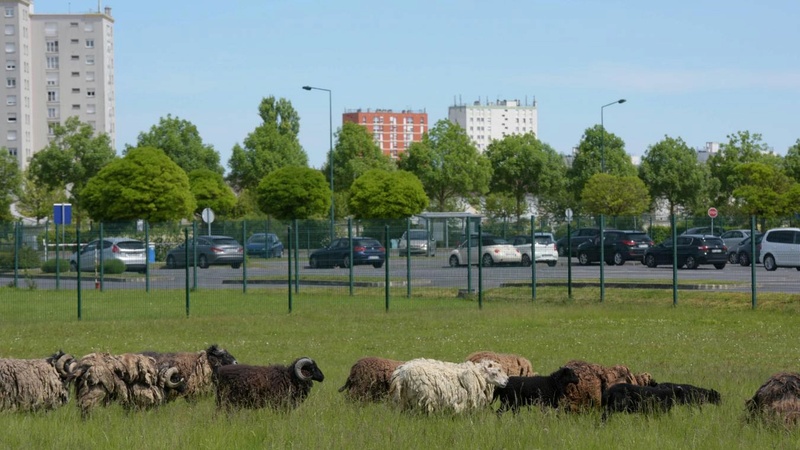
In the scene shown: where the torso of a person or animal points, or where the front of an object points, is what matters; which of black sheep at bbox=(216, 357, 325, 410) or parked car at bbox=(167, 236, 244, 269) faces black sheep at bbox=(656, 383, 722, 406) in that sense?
black sheep at bbox=(216, 357, 325, 410)

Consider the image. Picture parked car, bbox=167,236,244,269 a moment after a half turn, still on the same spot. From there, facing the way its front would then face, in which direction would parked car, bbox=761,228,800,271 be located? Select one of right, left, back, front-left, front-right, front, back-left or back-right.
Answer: front-left

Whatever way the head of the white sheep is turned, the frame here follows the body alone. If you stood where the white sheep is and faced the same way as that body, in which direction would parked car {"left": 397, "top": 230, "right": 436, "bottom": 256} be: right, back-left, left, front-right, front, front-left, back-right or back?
left

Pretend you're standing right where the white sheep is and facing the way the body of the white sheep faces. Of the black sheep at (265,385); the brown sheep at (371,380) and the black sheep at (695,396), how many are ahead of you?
1

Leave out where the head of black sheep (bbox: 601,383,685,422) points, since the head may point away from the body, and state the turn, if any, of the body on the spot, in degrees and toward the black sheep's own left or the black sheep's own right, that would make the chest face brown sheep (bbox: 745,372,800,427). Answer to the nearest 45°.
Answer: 0° — it already faces it

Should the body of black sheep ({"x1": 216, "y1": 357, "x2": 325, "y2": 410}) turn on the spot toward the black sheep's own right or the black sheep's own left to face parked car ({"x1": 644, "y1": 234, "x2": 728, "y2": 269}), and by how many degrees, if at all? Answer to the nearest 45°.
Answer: approximately 45° to the black sheep's own left

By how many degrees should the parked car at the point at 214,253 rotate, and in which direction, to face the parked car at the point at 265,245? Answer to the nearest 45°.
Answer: approximately 135° to its right

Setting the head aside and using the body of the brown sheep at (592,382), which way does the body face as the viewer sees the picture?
to the viewer's right

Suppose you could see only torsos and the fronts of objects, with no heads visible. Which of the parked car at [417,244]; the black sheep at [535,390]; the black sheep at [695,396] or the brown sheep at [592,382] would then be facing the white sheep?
the parked car

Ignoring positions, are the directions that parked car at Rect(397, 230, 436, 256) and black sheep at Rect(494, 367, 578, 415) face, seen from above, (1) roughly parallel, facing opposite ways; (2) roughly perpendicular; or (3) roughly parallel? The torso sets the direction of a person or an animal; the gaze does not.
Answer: roughly perpendicular

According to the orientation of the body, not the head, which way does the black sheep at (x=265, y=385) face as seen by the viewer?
to the viewer's right

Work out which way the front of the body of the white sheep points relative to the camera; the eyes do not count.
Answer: to the viewer's right

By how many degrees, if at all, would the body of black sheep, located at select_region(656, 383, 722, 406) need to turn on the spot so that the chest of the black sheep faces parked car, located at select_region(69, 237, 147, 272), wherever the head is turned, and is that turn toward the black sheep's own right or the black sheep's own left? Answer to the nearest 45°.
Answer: approximately 135° to the black sheep's own left

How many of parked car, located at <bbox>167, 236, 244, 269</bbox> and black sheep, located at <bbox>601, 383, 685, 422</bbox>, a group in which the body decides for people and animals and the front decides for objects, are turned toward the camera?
0
